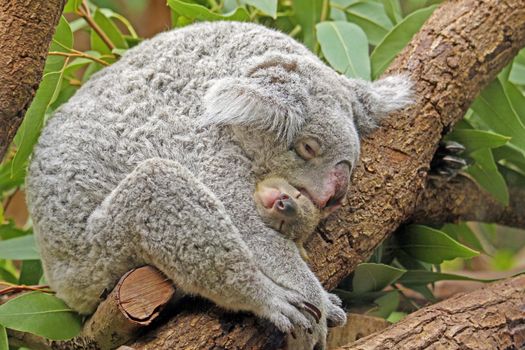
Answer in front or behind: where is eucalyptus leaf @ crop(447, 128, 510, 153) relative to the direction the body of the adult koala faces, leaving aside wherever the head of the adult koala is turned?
in front

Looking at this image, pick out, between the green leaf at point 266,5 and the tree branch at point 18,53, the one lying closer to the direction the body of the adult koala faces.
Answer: the green leaf

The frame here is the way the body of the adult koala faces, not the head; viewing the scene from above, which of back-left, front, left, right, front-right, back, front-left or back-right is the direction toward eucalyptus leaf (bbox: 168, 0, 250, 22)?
left

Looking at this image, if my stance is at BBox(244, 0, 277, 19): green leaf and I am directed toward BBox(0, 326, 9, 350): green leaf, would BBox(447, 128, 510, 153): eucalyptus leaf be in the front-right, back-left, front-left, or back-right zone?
back-left

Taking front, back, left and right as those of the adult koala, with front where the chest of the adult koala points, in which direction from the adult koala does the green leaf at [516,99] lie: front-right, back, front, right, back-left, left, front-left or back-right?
front-left

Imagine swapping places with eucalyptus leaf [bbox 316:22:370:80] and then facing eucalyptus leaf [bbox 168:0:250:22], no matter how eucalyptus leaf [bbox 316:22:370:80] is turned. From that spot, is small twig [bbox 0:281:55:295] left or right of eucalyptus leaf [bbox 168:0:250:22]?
left

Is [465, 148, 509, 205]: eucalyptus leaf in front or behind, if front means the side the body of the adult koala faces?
in front

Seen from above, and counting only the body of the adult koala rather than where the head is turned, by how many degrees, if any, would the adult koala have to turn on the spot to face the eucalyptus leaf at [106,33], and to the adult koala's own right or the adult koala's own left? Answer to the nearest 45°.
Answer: approximately 90° to the adult koala's own left

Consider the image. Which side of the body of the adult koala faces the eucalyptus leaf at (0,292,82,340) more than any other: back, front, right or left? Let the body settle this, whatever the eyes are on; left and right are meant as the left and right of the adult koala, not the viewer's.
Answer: back

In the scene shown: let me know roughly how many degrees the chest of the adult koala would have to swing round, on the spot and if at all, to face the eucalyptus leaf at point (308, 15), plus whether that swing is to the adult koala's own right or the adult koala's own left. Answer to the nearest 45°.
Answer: approximately 90° to the adult koala's own left

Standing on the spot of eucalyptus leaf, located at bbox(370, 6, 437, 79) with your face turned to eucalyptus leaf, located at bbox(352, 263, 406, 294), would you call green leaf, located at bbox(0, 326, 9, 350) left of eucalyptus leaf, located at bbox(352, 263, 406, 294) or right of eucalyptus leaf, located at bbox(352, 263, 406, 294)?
right

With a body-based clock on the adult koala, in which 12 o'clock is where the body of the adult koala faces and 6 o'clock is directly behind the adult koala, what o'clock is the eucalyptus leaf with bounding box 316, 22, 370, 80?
The eucalyptus leaf is roughly at 10 o'clock from the adult koala.

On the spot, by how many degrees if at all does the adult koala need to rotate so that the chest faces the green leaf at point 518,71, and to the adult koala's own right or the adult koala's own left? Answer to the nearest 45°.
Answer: approximately 45° to the adult koala's own left

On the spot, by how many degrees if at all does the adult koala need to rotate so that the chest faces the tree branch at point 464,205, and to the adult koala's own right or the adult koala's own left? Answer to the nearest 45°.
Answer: approximately 45° to the adult koala's own left

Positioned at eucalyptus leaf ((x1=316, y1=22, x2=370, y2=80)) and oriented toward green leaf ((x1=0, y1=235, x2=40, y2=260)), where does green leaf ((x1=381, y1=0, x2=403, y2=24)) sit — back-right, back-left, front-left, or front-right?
back-right

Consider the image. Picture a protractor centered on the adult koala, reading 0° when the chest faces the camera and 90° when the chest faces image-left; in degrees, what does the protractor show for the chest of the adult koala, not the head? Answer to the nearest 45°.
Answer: approximately 270°
